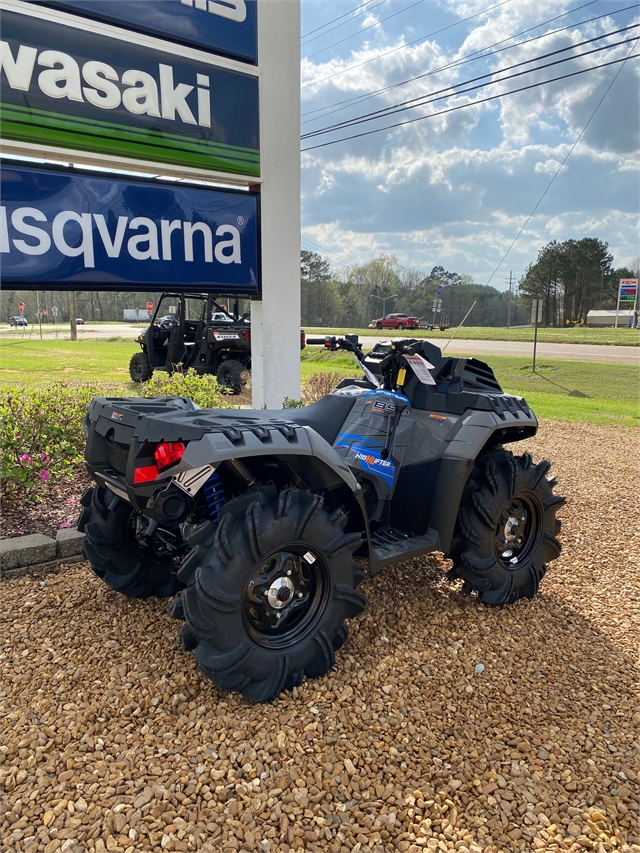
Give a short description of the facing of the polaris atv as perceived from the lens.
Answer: facing away from the viewer and to the right of the viewer

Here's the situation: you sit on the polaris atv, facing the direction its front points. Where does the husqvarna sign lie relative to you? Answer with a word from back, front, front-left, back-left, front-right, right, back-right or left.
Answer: left

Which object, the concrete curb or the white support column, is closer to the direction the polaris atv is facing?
the white support column

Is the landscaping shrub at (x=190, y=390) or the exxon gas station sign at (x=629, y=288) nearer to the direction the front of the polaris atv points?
the exxon gas station sign

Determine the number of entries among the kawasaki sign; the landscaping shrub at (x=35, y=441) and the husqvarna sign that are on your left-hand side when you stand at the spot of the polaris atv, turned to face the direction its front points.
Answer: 3

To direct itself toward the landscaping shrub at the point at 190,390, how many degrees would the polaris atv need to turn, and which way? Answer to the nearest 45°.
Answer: approximately 45° to its left

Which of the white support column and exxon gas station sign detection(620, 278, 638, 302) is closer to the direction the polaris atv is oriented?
the exxon gas station sign

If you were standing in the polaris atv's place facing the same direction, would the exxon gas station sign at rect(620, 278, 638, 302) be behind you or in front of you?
in front

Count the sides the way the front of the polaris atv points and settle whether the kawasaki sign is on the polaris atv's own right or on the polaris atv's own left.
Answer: on the polaris atv's own left

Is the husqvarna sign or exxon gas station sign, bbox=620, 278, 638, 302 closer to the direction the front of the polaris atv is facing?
the exxon gas station sign

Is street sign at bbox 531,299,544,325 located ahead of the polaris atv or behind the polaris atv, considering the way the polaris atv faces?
ahead

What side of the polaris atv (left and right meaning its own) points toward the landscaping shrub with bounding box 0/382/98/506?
left

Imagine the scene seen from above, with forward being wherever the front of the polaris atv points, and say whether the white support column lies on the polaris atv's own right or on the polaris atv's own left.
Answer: on the polaris atv's own left
